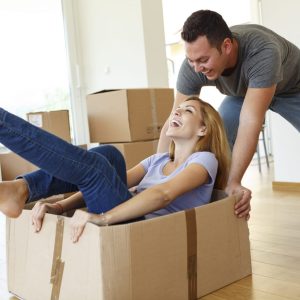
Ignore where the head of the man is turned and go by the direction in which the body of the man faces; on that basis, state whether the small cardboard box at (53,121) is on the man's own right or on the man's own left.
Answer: on the man's own right

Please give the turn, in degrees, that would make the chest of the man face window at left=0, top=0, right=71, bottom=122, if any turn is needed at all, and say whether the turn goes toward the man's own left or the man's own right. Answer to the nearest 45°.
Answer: approximately 90° to the man's own right

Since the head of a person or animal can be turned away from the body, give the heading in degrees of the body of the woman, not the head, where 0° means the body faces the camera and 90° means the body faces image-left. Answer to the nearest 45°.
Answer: approximately 45°

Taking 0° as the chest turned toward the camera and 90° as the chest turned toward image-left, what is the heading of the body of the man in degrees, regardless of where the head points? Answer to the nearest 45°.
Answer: approximately 45°

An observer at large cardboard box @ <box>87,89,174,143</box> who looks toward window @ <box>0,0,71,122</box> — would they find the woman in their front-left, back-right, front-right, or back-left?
back-left
